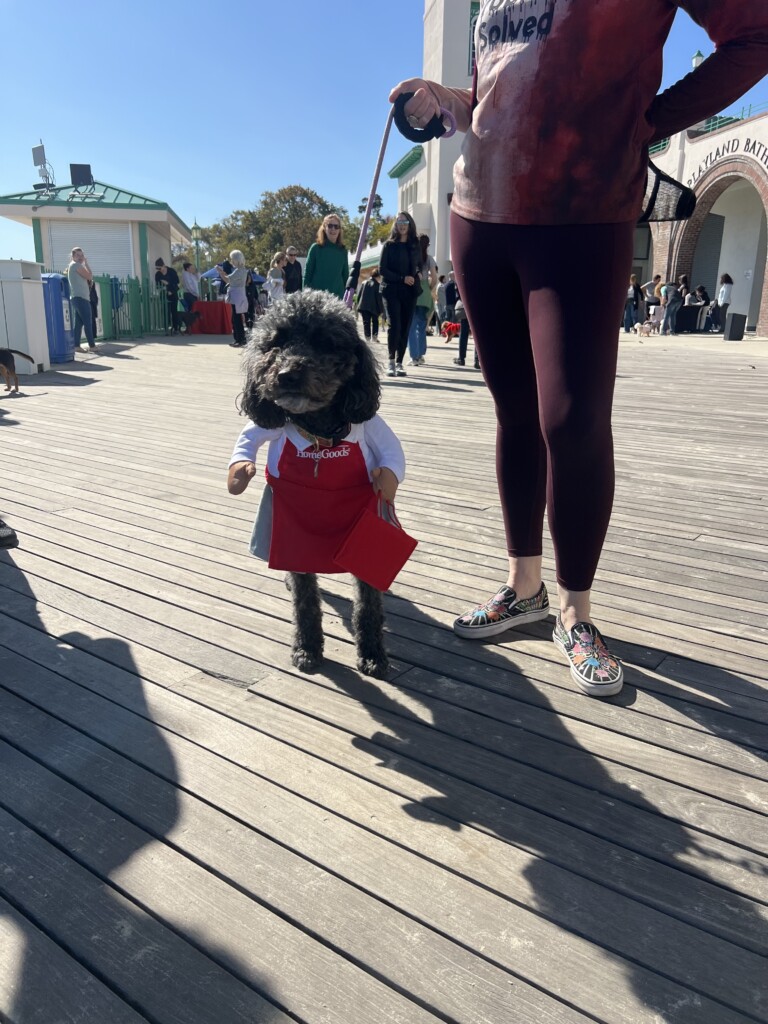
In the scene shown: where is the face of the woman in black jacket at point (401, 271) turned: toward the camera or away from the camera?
toward the camera

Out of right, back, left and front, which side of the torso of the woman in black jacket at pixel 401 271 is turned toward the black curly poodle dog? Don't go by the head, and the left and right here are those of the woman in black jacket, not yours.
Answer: front

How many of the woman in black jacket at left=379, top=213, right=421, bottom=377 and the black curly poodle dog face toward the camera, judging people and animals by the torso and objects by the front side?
2

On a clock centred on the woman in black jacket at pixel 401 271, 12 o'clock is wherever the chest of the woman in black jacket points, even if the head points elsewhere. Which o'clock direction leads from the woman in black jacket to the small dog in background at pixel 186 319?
The small dog in background is roughly at 5 o'clock from the woman in black jacket.

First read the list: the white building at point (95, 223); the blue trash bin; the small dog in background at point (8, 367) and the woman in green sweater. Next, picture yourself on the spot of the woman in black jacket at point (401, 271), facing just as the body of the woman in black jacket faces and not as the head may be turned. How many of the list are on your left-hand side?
0

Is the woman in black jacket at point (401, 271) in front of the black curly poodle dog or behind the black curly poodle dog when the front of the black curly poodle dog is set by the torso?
behind

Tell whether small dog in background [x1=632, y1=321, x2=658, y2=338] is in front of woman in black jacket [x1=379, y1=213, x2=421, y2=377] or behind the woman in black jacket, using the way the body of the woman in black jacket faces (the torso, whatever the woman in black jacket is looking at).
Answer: behind

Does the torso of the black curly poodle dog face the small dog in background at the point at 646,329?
no

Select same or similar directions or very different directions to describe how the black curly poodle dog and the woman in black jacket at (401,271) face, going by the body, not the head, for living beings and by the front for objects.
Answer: same or similar directions

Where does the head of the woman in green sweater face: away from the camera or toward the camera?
toward the camera

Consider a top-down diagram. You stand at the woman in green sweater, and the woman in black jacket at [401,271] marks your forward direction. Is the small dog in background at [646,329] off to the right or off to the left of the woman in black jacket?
left

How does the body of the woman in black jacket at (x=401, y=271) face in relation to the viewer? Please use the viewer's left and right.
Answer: facing the viewer

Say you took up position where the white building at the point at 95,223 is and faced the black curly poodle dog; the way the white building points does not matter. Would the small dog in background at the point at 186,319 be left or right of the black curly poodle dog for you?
left

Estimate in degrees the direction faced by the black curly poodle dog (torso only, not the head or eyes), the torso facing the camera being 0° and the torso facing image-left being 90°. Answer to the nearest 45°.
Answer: approximately 0°

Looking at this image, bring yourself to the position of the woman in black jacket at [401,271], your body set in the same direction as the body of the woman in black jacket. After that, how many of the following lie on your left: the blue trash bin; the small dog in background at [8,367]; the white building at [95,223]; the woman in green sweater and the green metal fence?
0

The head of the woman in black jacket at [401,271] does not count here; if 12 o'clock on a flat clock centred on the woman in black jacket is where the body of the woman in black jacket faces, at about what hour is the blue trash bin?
The blue trash bin is roughly at 4 o'clock from the woman in black jacket.

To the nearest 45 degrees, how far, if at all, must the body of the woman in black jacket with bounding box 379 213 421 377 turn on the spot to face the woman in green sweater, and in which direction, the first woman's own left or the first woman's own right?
approximately 45° to the first woman's own right

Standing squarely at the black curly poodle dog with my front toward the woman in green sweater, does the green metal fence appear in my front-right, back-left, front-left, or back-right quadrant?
front-left
